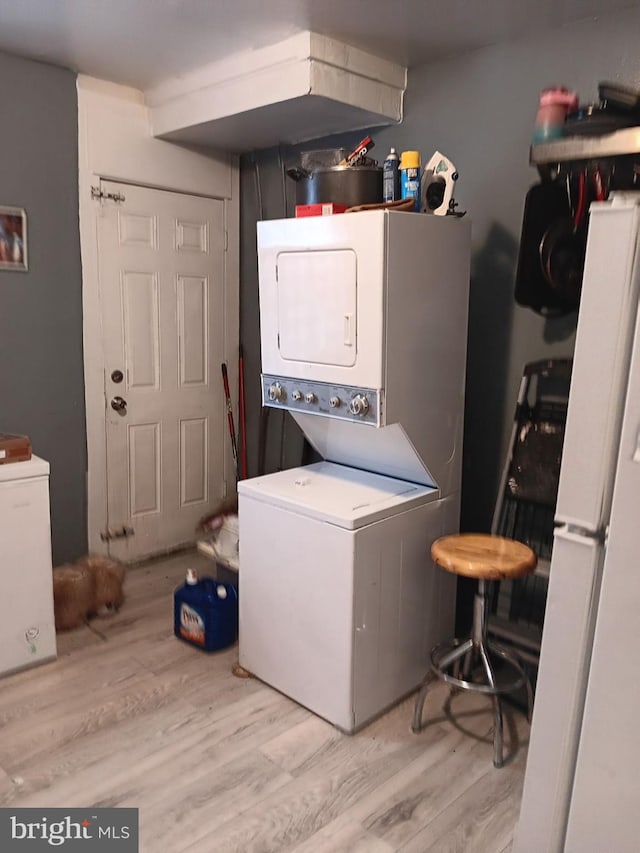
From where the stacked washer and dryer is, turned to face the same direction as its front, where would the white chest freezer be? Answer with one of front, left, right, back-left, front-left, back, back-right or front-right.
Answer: front-right

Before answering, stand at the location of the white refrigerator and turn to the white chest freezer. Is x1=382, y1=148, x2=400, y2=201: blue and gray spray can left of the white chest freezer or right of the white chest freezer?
right

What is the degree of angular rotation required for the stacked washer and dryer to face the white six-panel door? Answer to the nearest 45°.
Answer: approximately 90° to its right

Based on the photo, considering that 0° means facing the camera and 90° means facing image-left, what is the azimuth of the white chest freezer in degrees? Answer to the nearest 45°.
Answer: approximately 315°

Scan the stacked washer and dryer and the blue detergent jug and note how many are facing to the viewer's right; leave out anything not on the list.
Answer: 0
